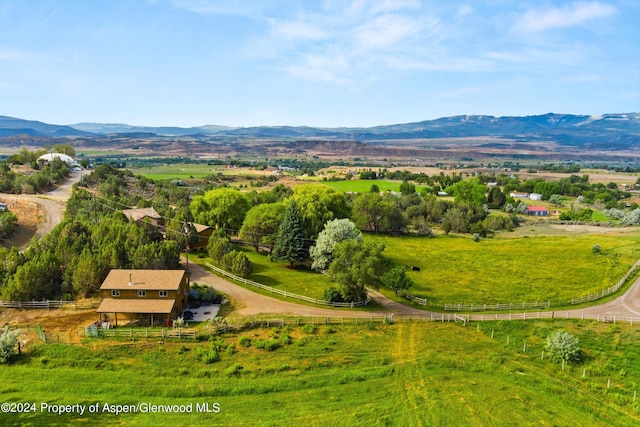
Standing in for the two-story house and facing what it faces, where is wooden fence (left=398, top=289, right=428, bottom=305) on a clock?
The wooden fence is roughly at 9 o'clock from the two-story house.

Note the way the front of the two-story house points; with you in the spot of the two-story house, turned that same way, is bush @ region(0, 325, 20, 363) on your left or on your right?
on your right

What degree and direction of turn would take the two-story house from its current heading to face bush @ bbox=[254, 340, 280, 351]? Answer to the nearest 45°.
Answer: approximately 45° to its left

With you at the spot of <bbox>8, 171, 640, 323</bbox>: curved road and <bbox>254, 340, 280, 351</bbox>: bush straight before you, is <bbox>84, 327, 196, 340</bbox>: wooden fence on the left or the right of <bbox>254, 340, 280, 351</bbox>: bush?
right

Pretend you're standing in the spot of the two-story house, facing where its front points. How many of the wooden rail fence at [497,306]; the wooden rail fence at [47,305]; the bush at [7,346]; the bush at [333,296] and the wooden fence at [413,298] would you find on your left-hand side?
3

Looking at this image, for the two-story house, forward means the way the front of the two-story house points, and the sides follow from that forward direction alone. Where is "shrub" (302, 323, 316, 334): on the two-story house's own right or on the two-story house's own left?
on the two-story house's own left

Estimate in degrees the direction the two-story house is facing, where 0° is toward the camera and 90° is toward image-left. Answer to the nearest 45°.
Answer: approximately 0°

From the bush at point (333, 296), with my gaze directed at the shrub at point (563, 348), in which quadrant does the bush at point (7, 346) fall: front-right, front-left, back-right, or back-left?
back-right

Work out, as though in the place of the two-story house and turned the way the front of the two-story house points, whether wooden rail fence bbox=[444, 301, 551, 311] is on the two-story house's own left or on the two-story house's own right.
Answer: on the two-story house's own left

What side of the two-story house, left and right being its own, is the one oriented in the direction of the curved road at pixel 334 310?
left

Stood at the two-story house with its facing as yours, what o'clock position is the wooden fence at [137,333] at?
The wooden fence is roughly at 12 o'clock from the two-story house.

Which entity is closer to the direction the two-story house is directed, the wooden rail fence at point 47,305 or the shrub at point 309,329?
the shrub
